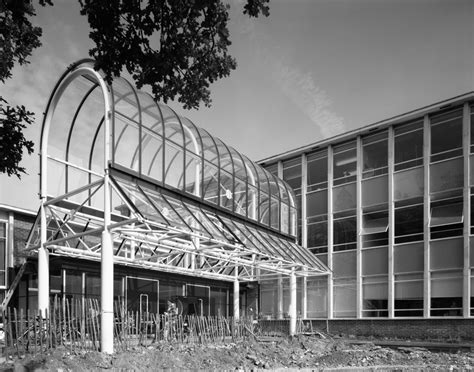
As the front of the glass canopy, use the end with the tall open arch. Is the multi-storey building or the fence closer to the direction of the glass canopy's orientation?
the fence

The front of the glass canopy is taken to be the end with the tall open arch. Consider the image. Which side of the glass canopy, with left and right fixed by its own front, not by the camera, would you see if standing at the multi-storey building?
back

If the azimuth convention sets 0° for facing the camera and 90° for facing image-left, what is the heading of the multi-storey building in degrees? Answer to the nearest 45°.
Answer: approximately 45°

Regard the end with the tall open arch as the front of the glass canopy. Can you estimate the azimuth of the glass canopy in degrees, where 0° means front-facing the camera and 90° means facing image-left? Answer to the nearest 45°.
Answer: approximately 45°

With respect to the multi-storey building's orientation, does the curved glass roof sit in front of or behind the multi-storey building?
in front

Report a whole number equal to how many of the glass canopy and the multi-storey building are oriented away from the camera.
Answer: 0

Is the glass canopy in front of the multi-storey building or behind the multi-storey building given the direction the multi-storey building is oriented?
in front

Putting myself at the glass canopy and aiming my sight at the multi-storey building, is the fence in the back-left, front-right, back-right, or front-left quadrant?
back-right
